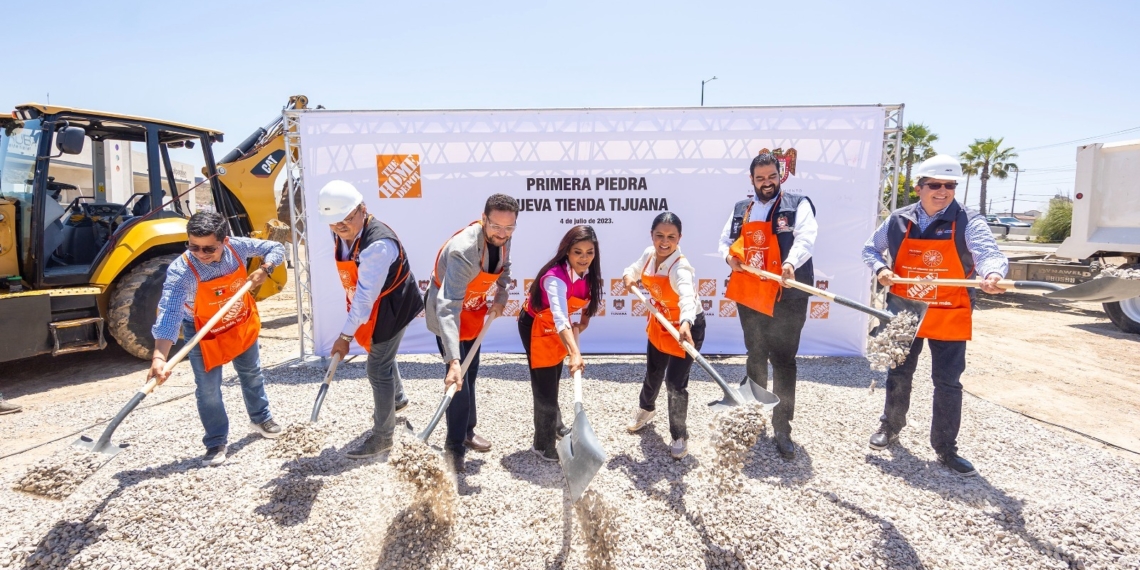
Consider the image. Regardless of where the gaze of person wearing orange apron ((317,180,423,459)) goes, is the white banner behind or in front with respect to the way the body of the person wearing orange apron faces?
behind

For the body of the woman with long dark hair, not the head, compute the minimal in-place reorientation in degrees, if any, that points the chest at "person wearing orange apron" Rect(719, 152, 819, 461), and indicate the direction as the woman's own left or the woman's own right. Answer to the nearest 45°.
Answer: approximately 45° to the woman's own left

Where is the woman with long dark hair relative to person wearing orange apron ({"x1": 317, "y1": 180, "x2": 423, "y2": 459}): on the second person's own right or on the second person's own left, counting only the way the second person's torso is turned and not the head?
on the second person's own left

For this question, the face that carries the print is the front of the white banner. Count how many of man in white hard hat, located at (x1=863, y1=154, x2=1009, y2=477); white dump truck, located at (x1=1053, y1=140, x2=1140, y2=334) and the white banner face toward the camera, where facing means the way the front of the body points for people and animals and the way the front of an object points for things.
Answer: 2

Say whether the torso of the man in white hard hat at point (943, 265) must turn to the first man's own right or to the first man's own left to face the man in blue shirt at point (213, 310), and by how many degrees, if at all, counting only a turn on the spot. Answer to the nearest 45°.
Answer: approximately 45° to the first man's own right
